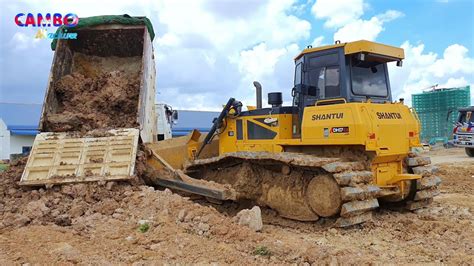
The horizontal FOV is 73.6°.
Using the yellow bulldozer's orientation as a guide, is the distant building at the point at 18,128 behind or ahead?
ahead

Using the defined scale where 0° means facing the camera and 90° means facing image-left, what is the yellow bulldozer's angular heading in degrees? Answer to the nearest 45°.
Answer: approximately 135°

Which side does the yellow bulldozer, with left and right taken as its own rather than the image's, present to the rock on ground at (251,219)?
left

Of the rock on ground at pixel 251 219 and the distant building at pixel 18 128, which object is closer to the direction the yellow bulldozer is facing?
the distant building

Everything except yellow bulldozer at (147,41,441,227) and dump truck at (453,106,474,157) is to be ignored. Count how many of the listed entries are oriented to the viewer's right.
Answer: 0

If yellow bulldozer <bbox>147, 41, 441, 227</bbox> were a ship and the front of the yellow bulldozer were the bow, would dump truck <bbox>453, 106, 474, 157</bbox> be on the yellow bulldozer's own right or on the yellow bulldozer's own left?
on the yellow bulldozer's own right
